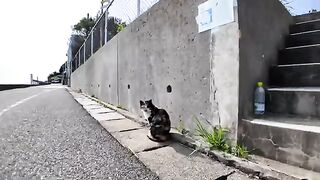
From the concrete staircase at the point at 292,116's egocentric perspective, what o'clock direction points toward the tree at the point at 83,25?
The tree is roughly at 3 o'clock from the concrete staircase.

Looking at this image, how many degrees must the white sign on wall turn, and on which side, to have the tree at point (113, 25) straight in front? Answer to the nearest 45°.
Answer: approximately 90° to its right

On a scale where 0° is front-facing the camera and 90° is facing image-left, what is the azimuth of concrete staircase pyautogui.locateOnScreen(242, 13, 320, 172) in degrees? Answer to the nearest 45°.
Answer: approximately 45°

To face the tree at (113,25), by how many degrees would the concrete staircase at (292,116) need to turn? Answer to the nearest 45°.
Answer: approximately 90° to its right

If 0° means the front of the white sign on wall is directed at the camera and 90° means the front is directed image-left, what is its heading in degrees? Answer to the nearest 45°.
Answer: approximately 45°

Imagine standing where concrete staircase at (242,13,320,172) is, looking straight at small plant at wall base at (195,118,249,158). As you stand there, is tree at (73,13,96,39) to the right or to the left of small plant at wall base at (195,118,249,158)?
right

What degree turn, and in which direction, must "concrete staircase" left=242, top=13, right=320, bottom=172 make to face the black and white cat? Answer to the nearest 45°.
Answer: approximately 45° to its right
